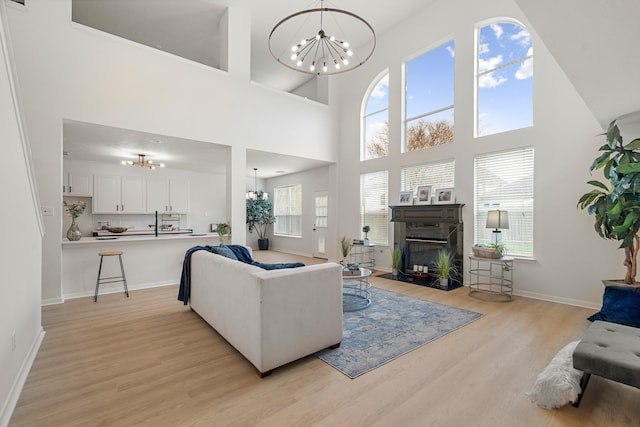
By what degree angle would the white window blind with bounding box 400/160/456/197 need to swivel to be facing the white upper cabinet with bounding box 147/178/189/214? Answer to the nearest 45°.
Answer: approximately 45° to its right

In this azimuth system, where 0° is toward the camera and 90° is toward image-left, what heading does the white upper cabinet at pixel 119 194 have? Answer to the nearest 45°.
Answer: approximately 0°

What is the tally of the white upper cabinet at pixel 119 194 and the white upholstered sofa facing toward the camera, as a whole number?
1

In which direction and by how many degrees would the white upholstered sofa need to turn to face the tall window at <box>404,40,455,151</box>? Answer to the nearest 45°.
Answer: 0° — it already faces it

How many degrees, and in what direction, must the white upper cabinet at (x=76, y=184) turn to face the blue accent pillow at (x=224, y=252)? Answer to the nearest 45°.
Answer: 0° — it already faces it

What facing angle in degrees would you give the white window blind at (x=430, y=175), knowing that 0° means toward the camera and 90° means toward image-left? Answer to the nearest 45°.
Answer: approximately 45°

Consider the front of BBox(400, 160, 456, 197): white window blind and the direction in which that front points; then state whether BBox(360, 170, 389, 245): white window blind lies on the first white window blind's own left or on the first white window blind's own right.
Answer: on the first white window blind's own right
